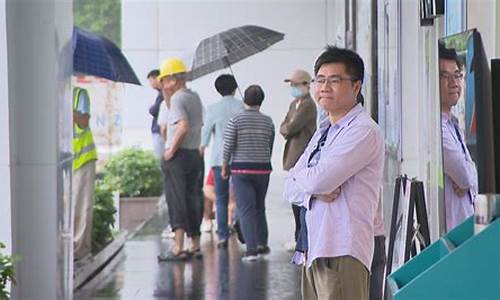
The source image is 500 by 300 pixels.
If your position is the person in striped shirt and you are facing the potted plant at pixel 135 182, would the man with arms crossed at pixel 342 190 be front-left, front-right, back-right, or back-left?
back-left

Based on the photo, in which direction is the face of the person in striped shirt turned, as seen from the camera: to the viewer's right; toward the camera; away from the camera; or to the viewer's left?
away from the camera

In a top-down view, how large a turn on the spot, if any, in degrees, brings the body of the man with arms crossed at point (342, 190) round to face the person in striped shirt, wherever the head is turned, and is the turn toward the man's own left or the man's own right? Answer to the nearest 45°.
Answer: approximately 135° to the man's own right

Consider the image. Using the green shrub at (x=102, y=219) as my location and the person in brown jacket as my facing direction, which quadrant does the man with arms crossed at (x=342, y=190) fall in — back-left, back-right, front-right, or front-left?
front-right

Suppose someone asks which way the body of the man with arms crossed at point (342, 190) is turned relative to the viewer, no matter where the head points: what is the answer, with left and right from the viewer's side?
facing the viewer and to the left of the viewer

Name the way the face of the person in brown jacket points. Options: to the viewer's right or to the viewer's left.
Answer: to the viewer's left

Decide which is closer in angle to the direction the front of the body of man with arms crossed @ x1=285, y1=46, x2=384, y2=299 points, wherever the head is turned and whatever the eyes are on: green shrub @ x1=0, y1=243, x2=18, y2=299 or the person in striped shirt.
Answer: the green shrub

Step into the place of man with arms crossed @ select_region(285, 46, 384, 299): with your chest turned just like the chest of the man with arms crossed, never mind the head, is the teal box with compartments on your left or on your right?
on your left

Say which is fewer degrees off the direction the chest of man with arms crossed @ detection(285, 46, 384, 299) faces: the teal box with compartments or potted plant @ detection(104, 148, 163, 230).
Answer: the teal box with compartments

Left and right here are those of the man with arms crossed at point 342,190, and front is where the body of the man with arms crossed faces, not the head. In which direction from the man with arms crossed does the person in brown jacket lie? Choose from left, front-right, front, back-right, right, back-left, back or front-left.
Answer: back-right

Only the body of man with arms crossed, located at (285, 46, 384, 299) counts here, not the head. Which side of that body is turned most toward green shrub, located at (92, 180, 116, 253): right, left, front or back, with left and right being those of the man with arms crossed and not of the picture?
right

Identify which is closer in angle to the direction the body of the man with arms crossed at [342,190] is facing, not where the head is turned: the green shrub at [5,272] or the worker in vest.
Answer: the green shrub
